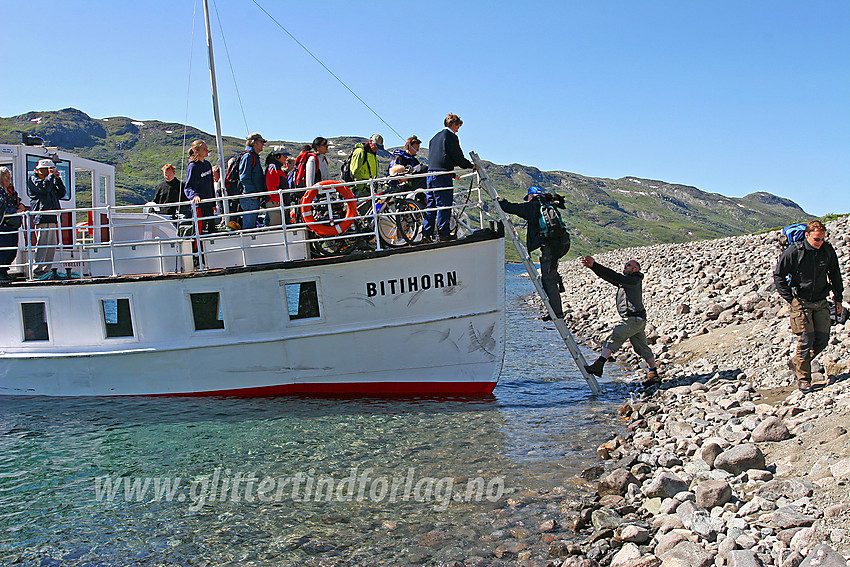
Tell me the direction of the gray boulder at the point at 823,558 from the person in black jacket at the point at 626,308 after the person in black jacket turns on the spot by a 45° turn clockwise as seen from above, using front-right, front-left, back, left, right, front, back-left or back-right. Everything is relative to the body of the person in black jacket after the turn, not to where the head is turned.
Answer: back-left

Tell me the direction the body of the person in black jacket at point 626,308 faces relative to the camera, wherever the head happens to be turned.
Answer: to the viewer's left

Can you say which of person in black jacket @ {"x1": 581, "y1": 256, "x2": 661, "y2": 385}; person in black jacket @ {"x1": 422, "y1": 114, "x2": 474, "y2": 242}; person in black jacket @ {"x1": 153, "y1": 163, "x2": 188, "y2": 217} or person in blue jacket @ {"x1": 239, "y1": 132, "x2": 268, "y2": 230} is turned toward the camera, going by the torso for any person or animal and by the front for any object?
person in black jacket @ {"x1": 153, "y1": 163, "x2": 188, "y2": 217}

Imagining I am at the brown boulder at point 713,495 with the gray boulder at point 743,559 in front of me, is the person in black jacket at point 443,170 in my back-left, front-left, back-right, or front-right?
back-right

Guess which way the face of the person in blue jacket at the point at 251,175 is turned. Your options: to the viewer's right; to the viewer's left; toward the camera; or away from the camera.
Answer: to the viewer's right

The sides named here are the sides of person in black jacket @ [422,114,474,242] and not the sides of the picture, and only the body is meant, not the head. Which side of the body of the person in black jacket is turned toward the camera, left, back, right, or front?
right

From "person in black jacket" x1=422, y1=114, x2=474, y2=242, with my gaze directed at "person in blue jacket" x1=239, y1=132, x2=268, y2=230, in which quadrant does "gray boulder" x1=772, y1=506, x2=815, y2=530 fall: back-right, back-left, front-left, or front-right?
back-left

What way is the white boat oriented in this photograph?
to the viewer's right
